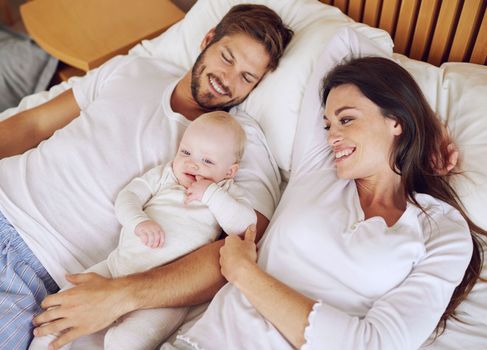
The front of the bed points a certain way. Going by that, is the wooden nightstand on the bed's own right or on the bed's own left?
on the bed's own right

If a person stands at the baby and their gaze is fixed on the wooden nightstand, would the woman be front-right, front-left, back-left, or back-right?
back-right

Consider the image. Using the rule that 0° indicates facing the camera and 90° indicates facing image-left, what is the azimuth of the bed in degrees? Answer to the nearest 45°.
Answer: approximately 45°
